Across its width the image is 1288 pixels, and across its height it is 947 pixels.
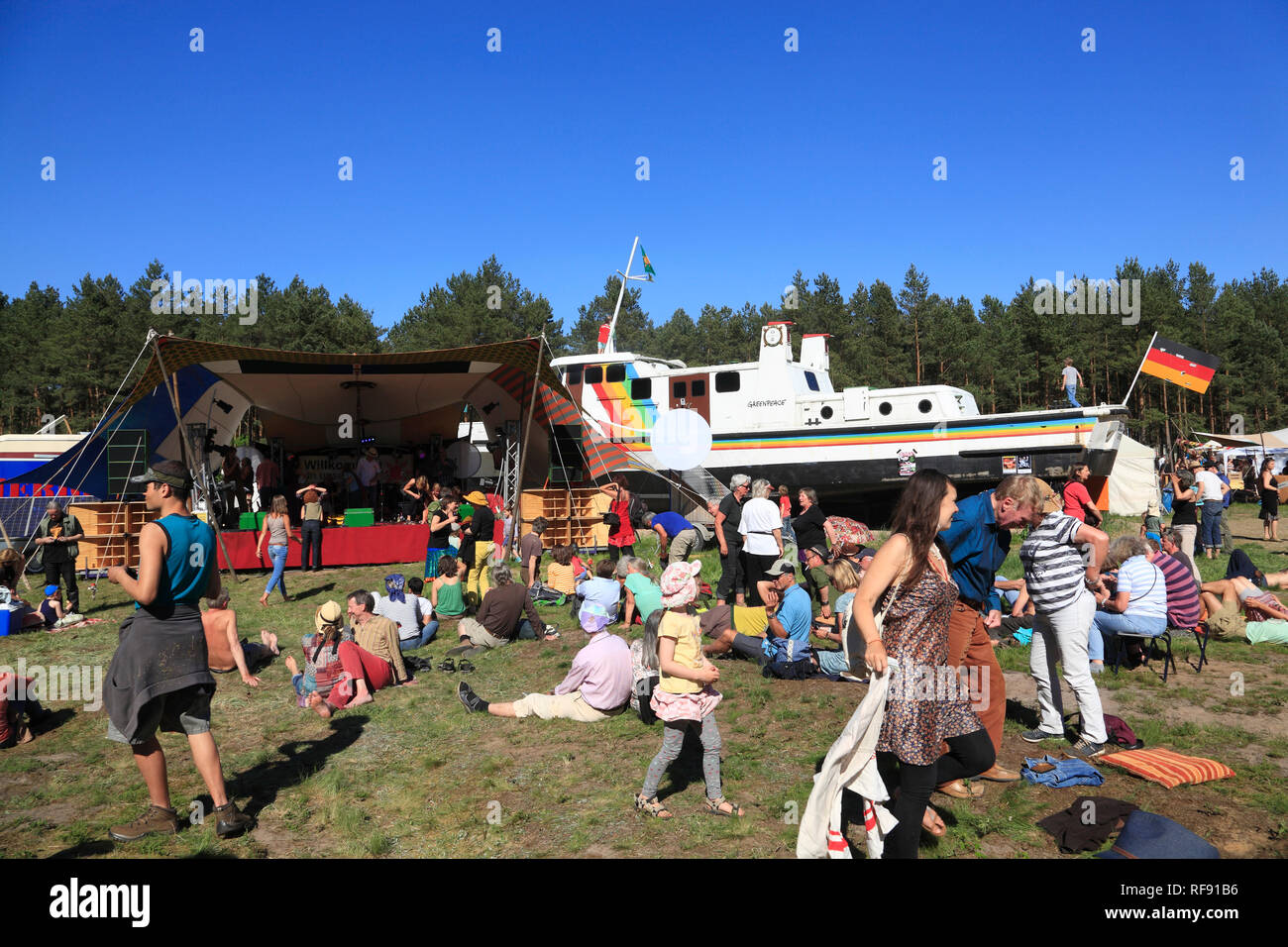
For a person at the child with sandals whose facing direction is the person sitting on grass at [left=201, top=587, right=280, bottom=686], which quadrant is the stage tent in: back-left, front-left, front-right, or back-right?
front-right

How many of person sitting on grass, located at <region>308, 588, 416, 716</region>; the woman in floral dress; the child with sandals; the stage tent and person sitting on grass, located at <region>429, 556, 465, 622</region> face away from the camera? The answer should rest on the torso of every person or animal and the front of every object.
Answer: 1

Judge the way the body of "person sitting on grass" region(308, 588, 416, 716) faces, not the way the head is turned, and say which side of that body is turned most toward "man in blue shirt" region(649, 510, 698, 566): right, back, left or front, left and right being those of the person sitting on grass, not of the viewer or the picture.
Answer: back

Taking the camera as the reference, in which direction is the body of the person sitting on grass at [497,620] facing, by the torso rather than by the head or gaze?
away from the camera

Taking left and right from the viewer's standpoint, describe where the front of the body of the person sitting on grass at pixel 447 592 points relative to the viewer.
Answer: facing away from the viewer

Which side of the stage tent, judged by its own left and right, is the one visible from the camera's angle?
front

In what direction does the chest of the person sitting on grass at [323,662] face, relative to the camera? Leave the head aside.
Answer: away from the camera

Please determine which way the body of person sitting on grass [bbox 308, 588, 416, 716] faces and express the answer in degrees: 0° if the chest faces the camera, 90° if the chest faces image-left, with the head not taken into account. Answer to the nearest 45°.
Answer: approximately 45°

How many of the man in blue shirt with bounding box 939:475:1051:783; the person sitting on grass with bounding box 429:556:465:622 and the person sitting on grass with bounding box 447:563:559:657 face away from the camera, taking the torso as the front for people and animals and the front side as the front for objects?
2

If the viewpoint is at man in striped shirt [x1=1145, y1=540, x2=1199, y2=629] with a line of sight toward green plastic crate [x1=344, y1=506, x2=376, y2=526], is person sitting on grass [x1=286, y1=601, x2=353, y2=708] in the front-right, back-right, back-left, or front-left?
front-left

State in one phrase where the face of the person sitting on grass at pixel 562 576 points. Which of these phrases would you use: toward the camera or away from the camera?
away from the camera

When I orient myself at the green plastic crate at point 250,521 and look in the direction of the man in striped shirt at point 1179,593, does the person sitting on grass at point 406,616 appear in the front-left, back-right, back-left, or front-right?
front-right

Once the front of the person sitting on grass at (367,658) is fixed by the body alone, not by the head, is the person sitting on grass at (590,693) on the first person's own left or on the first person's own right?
on the first person's own left
